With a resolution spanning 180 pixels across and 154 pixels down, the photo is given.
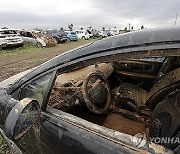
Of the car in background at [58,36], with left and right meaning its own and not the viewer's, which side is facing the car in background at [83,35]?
left

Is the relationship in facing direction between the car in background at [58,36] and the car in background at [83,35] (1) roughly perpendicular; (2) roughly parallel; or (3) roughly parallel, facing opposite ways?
roughly parallel

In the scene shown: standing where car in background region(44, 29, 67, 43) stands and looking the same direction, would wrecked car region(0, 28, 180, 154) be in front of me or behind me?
in front

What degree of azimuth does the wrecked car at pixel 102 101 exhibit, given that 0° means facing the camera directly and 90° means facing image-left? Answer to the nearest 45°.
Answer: approximately 135°

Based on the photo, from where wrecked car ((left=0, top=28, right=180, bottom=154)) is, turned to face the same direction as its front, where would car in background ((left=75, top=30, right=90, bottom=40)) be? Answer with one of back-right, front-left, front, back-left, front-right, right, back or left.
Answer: front-right
